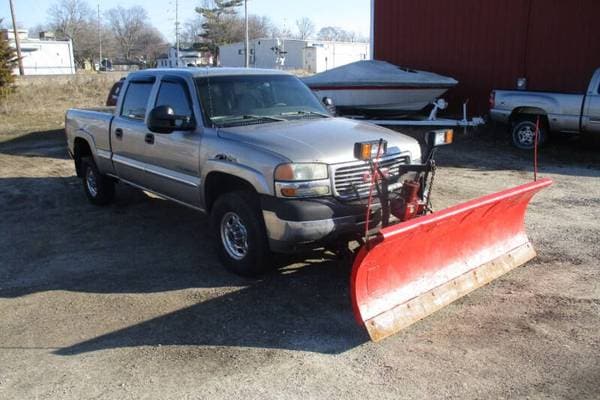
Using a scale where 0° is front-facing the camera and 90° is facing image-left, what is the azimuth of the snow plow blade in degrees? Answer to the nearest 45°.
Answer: approximately 315°

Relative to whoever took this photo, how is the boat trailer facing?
facing to the right of the viewer

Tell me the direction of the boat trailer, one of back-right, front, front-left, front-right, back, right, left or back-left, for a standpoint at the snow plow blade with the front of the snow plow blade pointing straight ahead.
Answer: back-left

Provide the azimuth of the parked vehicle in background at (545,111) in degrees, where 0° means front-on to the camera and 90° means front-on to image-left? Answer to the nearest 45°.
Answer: approximately 270°

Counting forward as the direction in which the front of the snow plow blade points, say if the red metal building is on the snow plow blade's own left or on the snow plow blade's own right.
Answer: on the snow plow blade's own left

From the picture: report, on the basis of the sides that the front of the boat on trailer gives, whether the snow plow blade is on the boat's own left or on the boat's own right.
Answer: on the boat's own right

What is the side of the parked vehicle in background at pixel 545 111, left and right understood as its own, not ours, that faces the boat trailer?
back

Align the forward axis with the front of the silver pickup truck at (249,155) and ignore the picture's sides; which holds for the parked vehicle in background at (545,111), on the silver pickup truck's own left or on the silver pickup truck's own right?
on the silver pickup truck's own left

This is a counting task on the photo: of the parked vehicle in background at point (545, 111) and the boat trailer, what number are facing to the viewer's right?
2

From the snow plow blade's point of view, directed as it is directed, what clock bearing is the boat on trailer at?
The boat on trailer is roughly at 7 o'clock from the snow plow blade.

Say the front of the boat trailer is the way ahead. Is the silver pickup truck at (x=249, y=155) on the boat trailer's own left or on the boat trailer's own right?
on the boat trailer's own right

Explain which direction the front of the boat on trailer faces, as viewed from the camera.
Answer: facing to the right of the viewer

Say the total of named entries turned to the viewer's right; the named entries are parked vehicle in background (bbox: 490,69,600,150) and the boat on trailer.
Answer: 2
